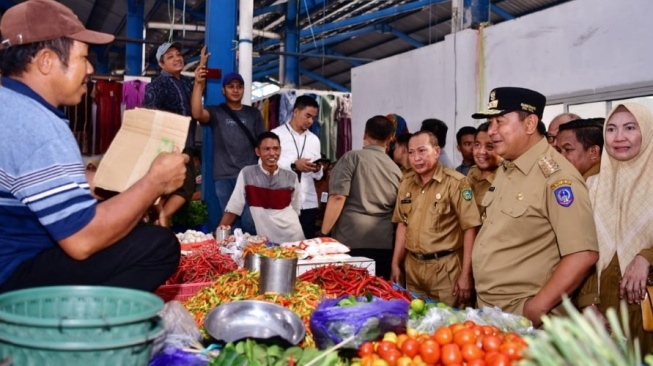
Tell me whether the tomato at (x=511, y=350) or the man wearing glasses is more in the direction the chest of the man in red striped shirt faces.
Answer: the tomato

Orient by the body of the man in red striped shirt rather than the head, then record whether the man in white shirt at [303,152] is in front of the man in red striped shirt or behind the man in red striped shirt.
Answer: behind

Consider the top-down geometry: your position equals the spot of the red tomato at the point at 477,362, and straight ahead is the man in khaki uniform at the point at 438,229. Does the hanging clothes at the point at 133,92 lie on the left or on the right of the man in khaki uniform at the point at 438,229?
left

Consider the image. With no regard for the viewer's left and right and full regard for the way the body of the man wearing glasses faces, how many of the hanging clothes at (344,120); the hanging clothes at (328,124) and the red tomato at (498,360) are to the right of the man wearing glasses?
2

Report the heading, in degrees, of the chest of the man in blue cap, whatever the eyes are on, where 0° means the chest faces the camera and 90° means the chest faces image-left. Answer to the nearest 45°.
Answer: approximately 0°

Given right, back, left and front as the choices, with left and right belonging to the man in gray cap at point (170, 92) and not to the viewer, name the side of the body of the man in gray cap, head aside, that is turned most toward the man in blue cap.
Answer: left
